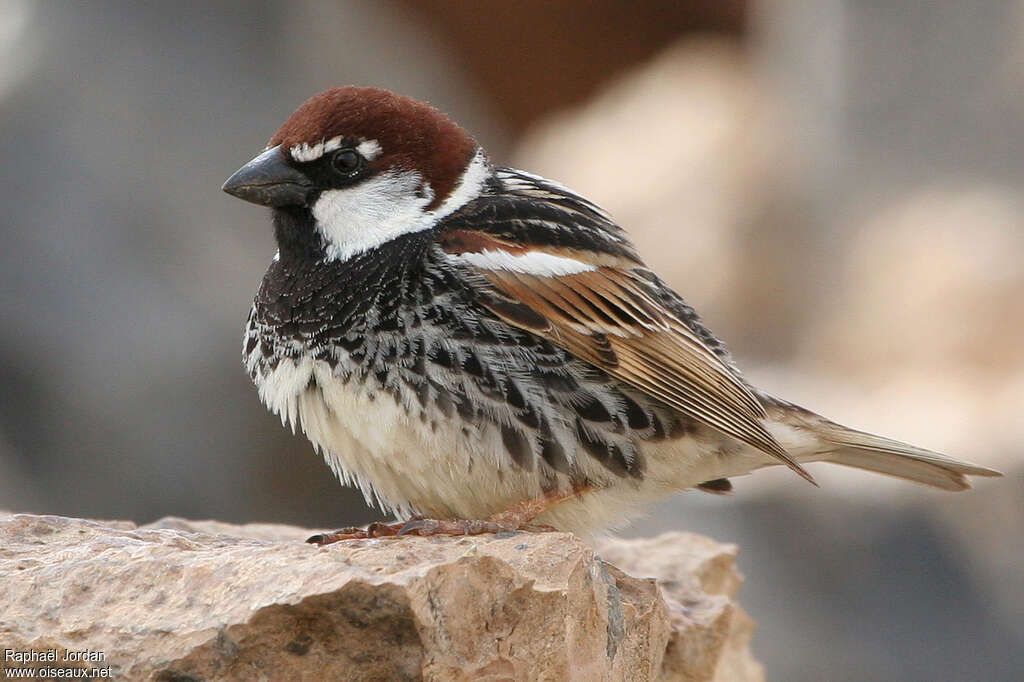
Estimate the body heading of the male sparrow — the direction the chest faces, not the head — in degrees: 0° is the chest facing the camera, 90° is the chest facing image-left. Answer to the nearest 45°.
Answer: approximately 90°
